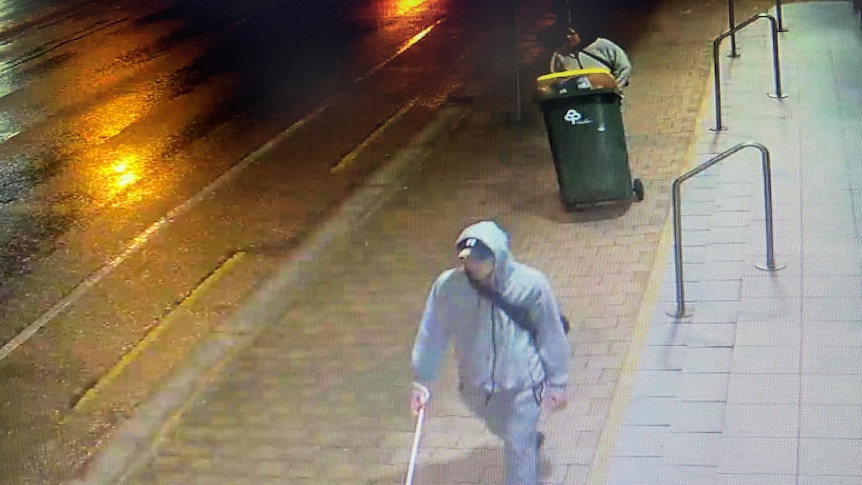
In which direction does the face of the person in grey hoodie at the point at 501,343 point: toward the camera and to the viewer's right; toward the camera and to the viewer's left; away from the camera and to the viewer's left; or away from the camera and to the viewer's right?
toward the camera and to the viewer's left

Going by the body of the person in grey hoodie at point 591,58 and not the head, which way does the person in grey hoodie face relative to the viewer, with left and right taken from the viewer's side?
facing the viewer and to the left of the viewer

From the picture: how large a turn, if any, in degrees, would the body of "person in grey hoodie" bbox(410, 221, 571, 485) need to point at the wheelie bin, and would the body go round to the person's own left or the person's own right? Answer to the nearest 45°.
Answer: approximately 180°

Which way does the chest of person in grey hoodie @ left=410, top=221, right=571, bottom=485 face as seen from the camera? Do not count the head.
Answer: toward the camera

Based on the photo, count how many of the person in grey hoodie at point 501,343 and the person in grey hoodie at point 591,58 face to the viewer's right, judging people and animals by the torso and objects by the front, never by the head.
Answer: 0

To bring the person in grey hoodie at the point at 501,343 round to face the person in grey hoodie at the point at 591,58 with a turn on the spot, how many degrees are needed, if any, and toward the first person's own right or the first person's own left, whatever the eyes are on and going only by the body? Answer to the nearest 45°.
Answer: approximately 180°

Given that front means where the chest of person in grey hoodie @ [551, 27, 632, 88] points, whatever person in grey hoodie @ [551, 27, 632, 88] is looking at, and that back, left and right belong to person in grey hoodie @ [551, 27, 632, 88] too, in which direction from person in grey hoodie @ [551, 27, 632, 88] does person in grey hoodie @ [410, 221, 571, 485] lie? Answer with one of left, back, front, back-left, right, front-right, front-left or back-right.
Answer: front-left
